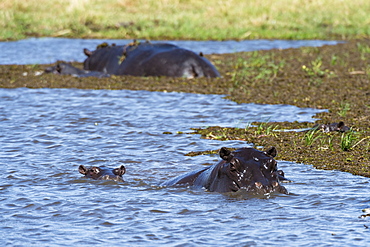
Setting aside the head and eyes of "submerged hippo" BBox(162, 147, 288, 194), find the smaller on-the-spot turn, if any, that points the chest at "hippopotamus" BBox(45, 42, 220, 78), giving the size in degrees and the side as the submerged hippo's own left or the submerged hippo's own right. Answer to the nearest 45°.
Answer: approximately 135° to the submerged hippo's own left

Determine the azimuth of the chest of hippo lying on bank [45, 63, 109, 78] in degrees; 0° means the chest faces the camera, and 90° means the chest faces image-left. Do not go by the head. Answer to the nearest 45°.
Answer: approximately 90°

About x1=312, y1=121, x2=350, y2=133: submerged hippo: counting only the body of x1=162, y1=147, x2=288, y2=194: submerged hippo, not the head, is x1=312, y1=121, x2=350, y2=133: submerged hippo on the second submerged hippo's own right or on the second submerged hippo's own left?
on the second submerged hippo's own left
